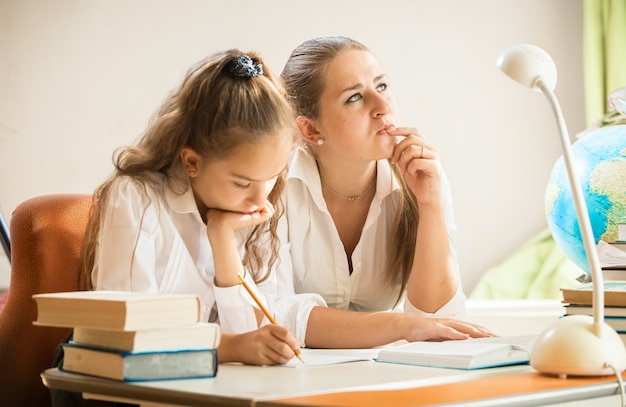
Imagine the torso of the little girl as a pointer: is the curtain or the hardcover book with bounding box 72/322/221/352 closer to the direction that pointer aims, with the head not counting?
the hardcover book

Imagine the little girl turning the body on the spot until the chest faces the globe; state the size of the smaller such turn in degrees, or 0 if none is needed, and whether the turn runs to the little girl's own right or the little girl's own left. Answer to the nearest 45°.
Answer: approximately 45° to the little girl's own left

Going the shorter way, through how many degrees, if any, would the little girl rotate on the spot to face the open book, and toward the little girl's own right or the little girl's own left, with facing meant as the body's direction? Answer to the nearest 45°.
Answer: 0° — they already face it

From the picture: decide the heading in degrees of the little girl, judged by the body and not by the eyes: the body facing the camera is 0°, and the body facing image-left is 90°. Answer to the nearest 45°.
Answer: approximately 315°

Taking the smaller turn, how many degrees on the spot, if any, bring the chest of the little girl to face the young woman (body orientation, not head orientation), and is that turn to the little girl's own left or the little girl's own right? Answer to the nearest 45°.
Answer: approximately 90° to the little girl's own left

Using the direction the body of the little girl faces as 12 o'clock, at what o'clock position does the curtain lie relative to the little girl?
The curtain is roughly at 9 o'clock from the little girl.

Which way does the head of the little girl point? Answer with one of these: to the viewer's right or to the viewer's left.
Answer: to the viewer's right

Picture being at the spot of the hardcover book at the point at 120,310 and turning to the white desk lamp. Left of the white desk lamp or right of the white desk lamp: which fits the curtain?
left

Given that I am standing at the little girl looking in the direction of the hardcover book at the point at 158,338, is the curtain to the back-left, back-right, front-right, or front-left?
back-left

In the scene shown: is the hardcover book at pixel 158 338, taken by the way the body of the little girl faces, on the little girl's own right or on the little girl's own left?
on the little girl's own right

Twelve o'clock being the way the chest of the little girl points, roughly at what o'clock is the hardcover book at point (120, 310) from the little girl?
The hardcover book is roughly at 2 o'clock from the little girl.
